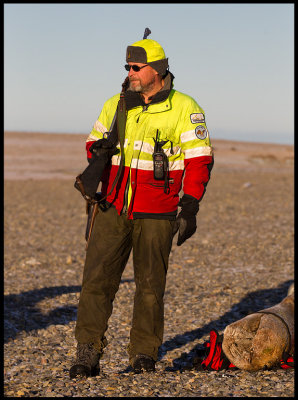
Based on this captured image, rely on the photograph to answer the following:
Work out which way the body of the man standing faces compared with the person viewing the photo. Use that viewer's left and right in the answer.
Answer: facing the viewer and to the left of the viewer
